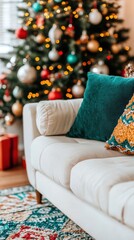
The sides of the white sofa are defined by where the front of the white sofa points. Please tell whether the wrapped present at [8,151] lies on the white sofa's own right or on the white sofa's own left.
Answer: on the white sofa's own right

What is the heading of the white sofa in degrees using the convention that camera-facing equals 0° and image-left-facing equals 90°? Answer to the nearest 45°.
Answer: approximately 45°

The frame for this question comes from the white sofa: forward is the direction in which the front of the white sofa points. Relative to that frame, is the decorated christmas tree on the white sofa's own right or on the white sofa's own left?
on the white sofa's own right

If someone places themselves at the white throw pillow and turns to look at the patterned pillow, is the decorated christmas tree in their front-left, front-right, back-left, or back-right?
back-left
